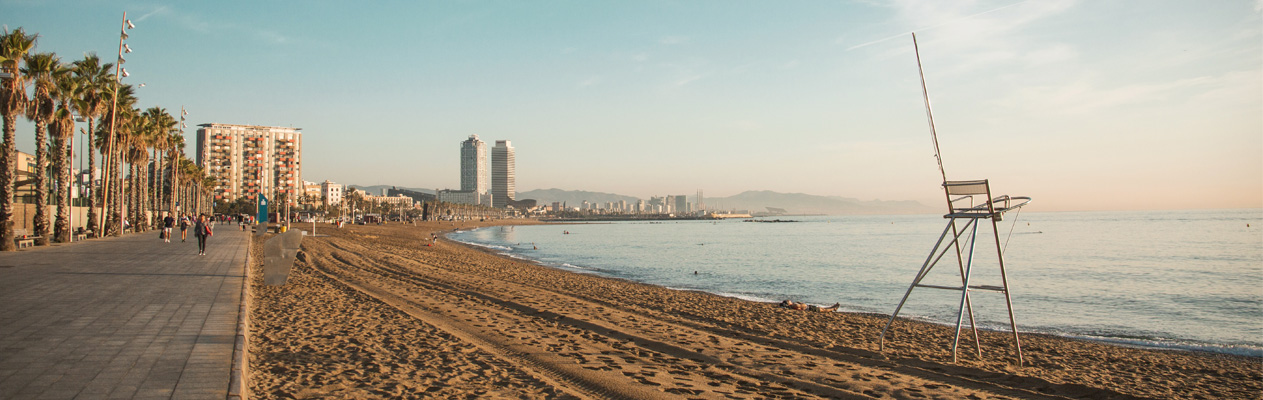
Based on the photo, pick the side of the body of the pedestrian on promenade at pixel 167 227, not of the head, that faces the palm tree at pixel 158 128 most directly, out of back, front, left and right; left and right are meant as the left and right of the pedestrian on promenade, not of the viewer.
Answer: back

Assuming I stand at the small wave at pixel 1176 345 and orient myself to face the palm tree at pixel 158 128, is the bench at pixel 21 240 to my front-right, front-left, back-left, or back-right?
front-left

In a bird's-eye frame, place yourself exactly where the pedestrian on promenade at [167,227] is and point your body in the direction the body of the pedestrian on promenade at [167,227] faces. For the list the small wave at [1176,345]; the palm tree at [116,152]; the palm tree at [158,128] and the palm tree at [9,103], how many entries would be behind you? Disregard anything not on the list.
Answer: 2

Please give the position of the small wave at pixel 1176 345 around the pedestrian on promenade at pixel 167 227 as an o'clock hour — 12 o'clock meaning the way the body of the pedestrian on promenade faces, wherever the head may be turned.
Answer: The small wave is roughly at 11 o'clock from the pedestrian on promenade.

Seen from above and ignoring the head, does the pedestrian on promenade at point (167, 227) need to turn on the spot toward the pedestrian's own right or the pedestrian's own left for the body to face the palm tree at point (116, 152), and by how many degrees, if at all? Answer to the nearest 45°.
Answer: approximately 180°

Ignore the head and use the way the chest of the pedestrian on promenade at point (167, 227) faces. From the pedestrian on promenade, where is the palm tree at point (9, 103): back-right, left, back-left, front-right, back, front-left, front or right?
front-right

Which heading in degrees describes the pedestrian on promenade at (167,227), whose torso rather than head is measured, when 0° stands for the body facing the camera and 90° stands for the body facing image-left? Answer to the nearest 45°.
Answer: approximately 0°

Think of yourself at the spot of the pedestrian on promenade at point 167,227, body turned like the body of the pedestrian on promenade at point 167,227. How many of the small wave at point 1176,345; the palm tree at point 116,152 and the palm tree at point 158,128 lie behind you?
2
